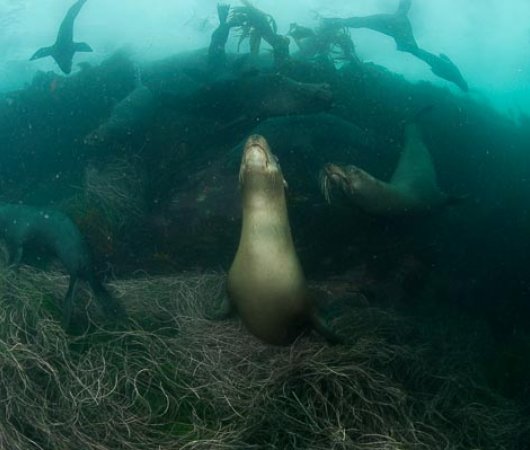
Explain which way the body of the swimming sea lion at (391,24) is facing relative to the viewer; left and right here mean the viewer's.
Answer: facing to the right of the viewer

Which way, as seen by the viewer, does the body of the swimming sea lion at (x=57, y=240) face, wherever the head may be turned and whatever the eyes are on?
to the viewer's left

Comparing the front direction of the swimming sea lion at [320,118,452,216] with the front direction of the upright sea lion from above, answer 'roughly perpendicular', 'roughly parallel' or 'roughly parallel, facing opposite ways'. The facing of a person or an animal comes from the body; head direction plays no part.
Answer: roughly perpendicular

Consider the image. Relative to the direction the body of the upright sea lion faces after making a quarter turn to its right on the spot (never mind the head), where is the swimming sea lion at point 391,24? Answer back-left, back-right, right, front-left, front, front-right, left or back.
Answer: right

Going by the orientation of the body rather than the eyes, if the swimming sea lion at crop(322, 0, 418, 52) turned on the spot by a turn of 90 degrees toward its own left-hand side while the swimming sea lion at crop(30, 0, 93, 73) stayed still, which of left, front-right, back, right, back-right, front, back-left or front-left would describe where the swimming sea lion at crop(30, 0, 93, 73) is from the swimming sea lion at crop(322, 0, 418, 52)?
back-left

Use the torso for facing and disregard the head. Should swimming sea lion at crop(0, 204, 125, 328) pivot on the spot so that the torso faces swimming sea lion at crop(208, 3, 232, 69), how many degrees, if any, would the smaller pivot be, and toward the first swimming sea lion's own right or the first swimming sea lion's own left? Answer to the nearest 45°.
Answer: approximately 135° to the first swimming sea lion's own right
